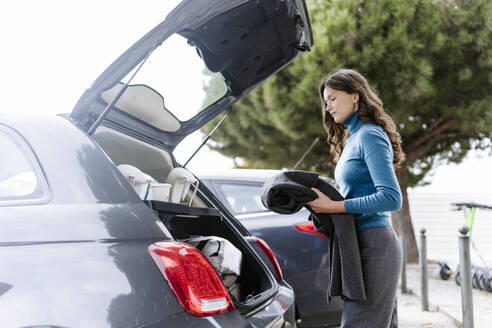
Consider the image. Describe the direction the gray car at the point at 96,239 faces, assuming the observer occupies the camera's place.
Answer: facing away from the viewer and to the left of the viewer

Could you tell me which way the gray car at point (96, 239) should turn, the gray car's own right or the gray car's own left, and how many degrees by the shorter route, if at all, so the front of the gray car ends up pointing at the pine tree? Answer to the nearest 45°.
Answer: approximately 90° to the gray car's own right

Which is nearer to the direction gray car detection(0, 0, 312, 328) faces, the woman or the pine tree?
the pine tree

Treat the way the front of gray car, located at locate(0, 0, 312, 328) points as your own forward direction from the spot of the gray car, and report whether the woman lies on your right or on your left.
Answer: on your right

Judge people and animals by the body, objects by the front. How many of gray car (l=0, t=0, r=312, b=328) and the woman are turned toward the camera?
0

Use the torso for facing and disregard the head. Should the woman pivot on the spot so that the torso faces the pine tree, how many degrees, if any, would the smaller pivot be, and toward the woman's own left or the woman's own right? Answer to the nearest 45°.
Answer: approximately 90° to the woman's own right

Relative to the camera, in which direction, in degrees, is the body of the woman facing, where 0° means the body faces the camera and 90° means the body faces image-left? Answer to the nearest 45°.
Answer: approximately 90°

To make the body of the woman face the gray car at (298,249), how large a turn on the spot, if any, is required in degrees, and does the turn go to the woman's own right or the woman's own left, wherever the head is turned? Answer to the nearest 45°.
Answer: approximately 90° to the woman's own right

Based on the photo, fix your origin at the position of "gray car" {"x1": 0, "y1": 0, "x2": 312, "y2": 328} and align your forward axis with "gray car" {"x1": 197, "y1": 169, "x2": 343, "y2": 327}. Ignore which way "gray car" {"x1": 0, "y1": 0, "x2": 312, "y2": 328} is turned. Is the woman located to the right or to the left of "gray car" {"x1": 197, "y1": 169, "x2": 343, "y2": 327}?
right

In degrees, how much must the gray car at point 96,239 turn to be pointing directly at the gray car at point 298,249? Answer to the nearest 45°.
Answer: approximately 90° to its right

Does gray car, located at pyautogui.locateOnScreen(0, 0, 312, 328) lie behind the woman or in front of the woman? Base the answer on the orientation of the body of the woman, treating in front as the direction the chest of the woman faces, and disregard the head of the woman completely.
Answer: in front
